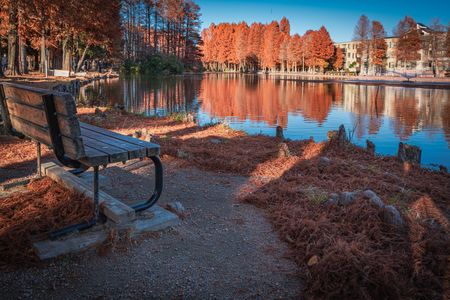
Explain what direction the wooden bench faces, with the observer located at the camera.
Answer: facing away from the viewer and to the right of the viewer

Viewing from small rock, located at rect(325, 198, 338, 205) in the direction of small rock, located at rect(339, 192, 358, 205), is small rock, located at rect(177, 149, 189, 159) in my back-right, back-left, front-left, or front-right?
back-left

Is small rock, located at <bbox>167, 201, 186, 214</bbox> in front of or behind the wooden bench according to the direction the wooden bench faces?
in front

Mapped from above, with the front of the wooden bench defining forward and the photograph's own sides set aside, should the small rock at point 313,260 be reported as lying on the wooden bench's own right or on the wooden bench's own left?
on the wooden bench's own right

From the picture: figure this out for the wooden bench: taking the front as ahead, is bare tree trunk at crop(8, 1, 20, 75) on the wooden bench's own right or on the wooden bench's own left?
on the wooden bench's own left

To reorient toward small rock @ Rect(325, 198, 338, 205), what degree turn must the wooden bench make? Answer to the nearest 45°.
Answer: approximately 45° to its right

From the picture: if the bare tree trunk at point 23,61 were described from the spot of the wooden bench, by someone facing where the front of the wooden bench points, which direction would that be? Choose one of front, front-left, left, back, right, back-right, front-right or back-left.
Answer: front-left

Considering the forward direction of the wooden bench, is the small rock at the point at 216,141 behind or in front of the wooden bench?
in front

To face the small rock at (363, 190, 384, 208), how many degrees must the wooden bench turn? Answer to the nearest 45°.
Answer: approximately 45° to its right
